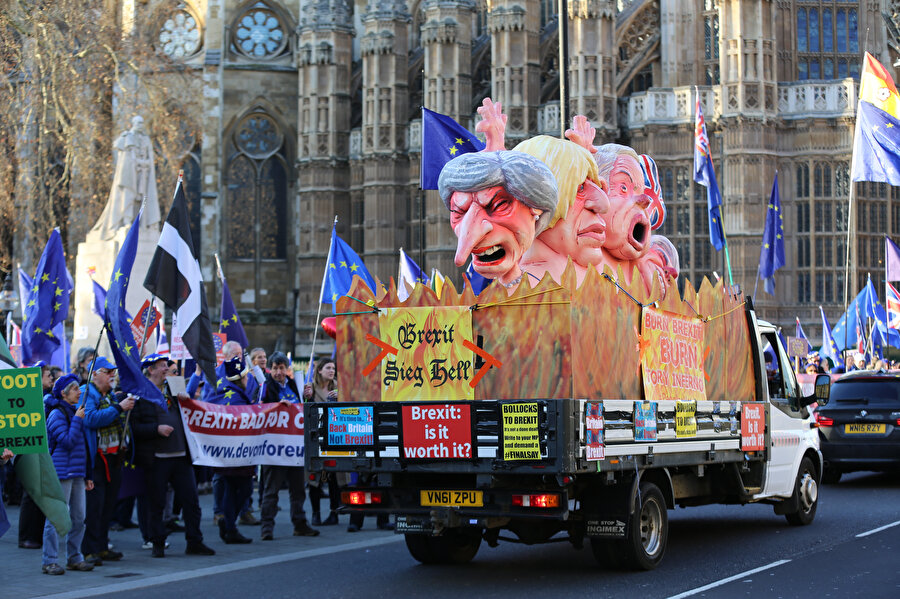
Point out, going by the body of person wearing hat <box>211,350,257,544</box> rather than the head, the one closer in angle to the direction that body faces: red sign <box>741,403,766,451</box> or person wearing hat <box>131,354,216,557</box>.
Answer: the red sign

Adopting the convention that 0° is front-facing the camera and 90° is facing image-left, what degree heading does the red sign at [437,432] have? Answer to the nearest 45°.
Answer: approximately 0°

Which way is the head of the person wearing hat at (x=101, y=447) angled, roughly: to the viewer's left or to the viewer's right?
to the viewer's right

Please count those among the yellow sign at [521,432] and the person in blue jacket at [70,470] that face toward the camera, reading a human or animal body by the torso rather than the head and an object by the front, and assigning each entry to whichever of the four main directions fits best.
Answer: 1

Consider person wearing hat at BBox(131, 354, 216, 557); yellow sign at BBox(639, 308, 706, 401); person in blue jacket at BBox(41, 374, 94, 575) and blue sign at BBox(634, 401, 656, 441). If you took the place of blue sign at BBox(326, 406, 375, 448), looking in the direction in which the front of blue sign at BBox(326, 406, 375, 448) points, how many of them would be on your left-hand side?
2

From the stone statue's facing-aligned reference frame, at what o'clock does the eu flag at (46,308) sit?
The eu flag is roughly at 2 o'clock from the stone statue.

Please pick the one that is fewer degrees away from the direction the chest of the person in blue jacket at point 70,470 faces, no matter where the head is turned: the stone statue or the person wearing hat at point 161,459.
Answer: the person wearing hat

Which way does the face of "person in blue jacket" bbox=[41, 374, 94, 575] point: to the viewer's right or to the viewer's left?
to the viewer's right

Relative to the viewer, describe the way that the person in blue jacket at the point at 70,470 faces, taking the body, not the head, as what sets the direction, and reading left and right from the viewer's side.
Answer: facing to the right of the viewer

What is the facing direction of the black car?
away from the camera
